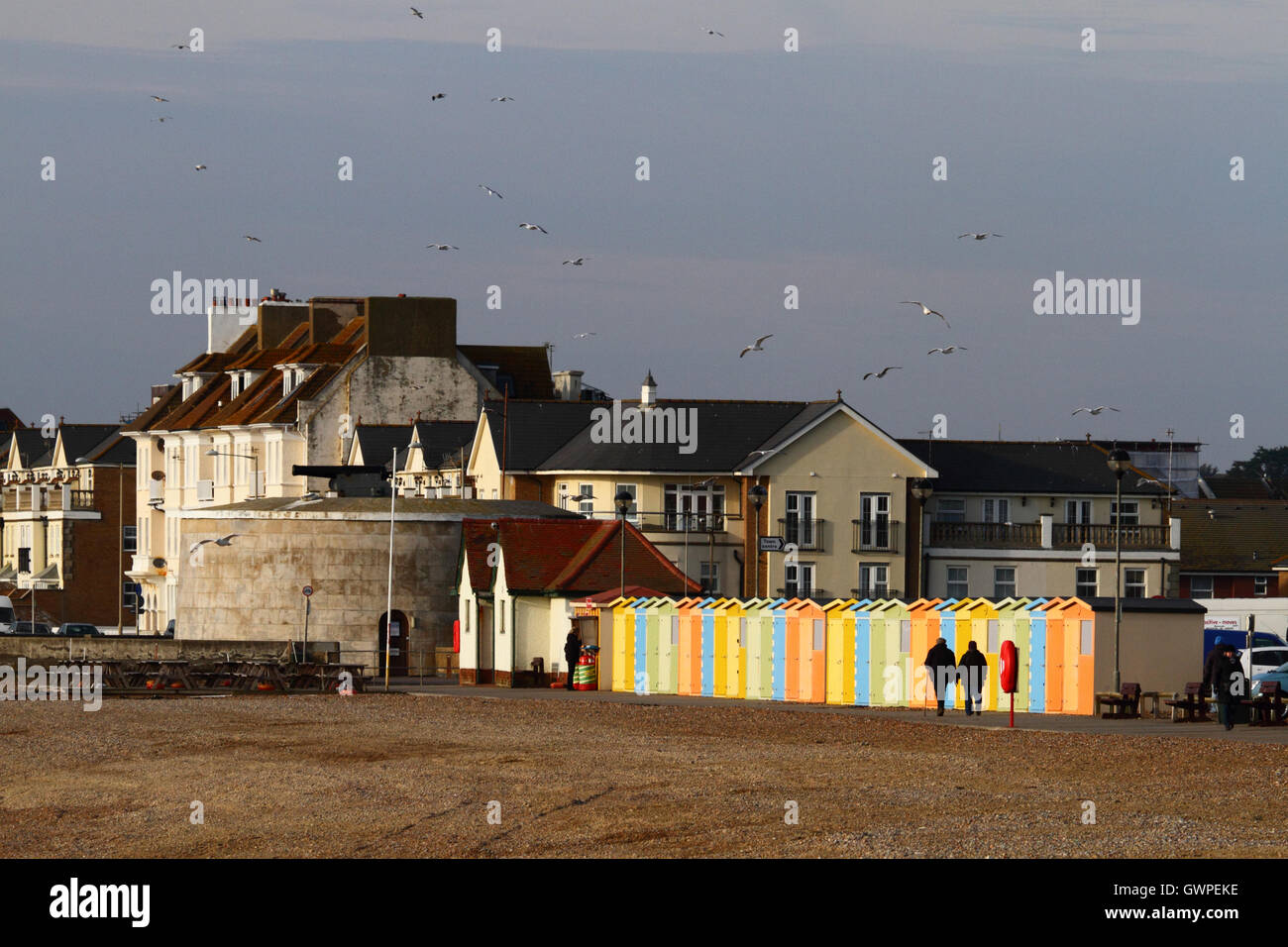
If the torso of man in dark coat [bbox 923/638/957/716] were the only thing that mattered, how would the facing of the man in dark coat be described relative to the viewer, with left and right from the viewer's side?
facing away from the viewer

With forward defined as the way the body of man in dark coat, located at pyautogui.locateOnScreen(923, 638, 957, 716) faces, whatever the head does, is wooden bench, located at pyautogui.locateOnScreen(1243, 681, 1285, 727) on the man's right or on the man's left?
on the man's right

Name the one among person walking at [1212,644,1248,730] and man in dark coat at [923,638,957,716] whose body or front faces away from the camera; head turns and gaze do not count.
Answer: the man in dark coat

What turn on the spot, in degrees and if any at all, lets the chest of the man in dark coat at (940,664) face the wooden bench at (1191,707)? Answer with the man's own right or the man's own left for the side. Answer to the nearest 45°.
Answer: approximately 135° to the man's own right

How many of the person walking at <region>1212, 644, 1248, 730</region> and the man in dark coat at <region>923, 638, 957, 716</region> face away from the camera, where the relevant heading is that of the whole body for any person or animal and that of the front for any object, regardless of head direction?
1

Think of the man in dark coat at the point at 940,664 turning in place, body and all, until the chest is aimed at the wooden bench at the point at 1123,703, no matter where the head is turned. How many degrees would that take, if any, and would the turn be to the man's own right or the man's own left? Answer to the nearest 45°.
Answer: approximately 135° to the man's own right

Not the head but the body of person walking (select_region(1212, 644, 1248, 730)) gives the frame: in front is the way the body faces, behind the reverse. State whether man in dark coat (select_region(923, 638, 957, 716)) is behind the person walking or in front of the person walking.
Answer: behind
